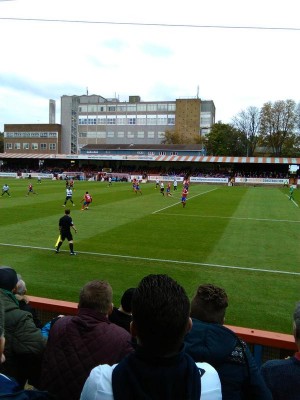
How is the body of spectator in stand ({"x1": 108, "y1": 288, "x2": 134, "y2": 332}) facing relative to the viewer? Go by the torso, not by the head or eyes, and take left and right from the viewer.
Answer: facing away from the viewer

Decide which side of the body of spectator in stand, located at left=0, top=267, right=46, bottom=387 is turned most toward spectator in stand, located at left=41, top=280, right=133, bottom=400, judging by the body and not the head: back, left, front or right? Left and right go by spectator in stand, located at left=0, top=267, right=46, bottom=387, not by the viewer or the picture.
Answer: right

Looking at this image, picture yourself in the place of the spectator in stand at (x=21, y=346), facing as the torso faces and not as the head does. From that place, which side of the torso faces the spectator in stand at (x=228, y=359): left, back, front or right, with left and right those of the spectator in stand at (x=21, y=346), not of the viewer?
right

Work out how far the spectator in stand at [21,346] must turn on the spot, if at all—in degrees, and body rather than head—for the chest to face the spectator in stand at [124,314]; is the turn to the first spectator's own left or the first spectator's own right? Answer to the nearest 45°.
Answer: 0° — they already face them

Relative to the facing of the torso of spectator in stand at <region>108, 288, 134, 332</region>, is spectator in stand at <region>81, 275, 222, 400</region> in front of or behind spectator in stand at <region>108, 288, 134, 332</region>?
behind

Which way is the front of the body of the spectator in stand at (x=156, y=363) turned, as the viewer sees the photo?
away from the camera

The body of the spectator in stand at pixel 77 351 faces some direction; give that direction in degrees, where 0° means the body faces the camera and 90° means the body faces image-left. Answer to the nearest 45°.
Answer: approximately 180°

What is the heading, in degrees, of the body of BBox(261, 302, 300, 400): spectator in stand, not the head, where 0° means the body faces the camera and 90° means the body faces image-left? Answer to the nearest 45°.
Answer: approximately 180°

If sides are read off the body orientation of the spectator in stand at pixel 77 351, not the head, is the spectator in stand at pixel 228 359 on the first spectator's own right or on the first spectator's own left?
on the first spectator's own right
